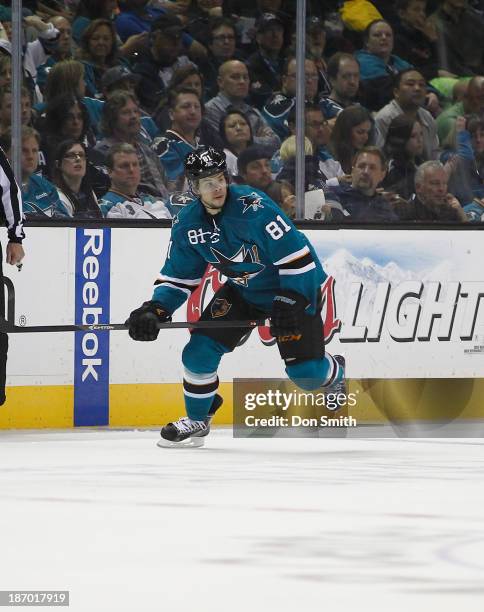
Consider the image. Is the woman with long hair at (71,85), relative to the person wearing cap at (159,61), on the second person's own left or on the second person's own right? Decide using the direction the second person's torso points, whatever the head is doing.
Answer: on the second person's own right

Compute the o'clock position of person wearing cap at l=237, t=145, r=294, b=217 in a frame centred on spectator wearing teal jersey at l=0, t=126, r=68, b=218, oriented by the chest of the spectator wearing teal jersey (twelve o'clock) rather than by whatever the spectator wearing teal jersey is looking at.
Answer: The person wearing cap is roughly at 10 o'clock from the spectator wearing teal jersey.

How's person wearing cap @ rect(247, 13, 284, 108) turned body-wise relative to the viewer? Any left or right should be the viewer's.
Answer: facing the viewer and to the right of the viewer

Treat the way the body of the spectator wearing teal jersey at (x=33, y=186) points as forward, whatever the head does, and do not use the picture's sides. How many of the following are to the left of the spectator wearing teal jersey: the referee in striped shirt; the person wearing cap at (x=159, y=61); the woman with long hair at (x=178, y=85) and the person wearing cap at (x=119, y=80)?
3

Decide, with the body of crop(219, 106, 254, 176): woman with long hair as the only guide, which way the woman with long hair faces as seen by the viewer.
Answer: toward the camera

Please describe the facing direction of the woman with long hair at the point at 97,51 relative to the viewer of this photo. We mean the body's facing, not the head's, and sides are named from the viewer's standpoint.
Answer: facing the viewer

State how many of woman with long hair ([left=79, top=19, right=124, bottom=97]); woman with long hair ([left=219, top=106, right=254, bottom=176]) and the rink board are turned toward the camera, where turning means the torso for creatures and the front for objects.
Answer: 3

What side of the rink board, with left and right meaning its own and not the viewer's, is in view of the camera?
front

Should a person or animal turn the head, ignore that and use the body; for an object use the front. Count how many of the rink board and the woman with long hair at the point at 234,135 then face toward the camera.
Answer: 2

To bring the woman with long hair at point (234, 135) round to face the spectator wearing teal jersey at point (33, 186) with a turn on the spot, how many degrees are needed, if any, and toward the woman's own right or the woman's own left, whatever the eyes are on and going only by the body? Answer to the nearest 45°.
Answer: approximately 45° to the woman's own right

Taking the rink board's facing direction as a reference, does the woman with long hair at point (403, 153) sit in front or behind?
behind
